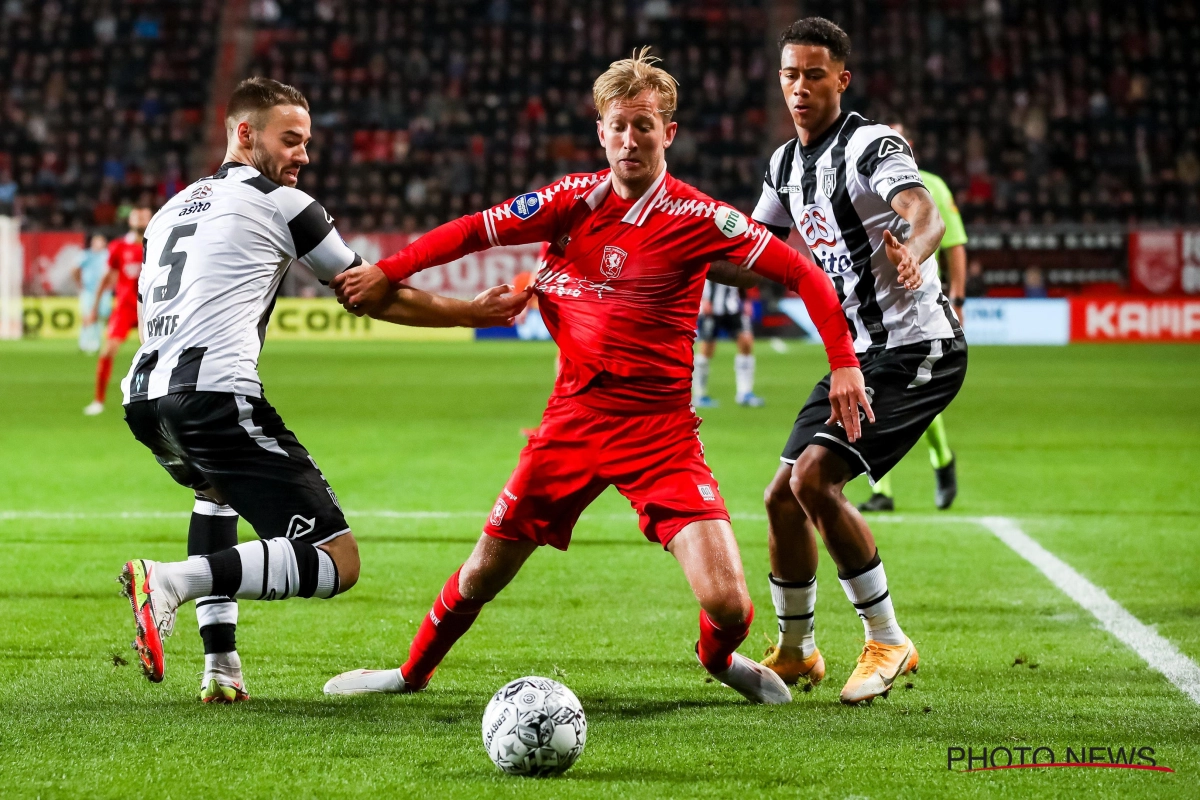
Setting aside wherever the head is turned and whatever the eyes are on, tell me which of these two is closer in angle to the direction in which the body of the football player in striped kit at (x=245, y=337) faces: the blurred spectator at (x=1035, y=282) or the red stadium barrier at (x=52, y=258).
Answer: the blurred spectator

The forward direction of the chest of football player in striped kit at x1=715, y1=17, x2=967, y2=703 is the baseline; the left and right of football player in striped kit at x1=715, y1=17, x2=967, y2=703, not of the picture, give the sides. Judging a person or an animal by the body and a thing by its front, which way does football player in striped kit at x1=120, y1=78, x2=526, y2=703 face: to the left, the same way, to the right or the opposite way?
the opposite way

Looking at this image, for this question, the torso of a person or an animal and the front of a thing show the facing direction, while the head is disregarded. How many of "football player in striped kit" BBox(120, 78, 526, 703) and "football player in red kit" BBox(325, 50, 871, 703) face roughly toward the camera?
1

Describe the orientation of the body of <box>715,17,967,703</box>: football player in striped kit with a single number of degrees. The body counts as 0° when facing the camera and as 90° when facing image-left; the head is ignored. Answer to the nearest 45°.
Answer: approximately 45°

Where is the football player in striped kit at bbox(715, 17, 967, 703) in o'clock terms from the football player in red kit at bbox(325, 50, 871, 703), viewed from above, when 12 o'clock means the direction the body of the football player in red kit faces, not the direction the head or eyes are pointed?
The football player in striped kit is roughly at 8 o'clock from the football player in red kit.

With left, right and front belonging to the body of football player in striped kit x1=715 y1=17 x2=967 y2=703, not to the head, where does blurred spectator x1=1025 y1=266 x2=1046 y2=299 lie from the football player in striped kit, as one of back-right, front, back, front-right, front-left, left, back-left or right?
back-right

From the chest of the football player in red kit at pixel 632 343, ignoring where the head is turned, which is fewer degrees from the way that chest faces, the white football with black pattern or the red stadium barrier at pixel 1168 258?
the white football with black pattern

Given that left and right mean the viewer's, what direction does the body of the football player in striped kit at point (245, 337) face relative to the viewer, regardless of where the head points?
facing away from the viewer and to the right of the viewer

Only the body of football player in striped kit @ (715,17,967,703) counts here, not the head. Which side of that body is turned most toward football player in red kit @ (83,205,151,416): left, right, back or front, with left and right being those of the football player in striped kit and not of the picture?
right

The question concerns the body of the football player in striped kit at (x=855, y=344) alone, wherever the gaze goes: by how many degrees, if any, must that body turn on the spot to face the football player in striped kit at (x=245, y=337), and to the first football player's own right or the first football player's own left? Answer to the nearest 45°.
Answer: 0° — they already face them

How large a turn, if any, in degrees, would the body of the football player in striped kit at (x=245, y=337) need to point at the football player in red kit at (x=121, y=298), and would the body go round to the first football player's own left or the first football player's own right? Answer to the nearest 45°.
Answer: approximately 45° to the first football player's own left
